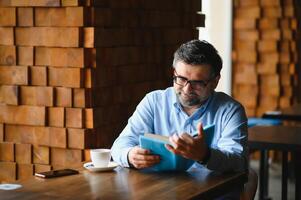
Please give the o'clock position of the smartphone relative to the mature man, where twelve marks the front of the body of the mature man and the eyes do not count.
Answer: The smartphone is roughly at 2 o'clock from the mature man.

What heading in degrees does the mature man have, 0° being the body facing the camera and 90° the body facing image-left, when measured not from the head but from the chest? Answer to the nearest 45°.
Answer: approximately 0°

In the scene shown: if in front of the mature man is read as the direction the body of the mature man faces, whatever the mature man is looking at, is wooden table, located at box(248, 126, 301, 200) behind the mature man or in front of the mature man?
behind

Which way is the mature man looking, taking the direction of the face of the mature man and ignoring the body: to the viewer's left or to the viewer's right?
to the viewer's left

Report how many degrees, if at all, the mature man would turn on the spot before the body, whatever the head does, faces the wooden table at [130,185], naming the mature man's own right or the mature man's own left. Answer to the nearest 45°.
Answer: approximately 45° to the mature man's own right
